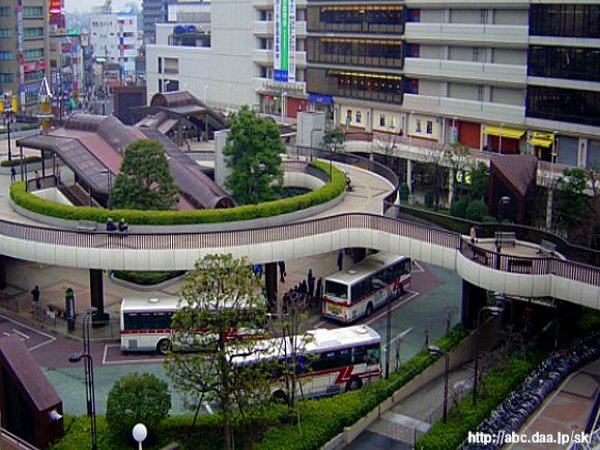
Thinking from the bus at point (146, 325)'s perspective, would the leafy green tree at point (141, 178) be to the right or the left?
on its left

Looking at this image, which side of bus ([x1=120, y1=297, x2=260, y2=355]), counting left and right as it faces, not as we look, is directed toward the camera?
right
